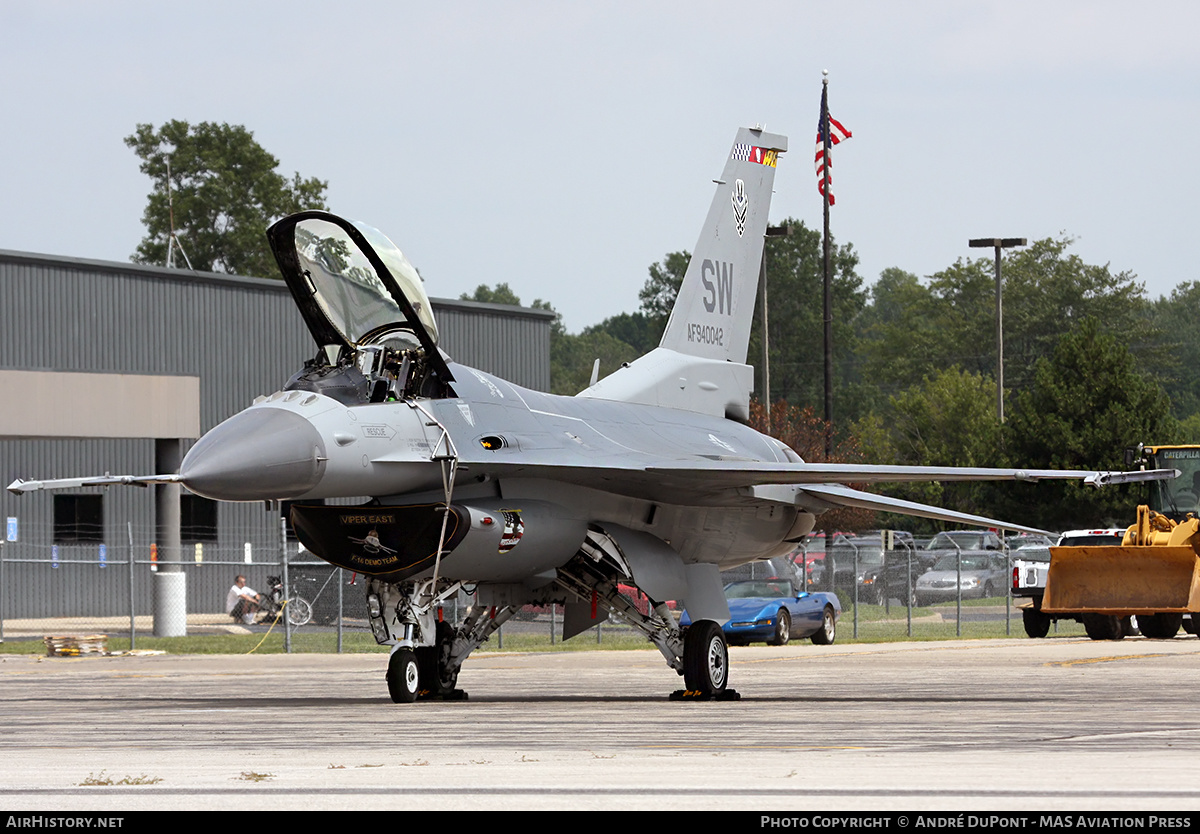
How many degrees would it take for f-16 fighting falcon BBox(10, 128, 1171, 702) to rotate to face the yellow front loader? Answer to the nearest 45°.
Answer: approximately 180°

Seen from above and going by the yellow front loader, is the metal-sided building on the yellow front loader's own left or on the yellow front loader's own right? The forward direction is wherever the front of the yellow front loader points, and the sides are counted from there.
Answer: on the yellow front loader's own right

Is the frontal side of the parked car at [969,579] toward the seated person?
yes

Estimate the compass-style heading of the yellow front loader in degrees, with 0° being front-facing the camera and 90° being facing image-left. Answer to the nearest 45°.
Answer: approximately 45°

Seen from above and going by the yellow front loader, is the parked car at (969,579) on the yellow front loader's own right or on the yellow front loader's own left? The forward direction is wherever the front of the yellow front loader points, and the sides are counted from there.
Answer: on the yellow front loader's own right

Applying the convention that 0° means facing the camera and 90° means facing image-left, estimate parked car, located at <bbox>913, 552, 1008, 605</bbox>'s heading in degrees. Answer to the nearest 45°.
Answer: approximately 45°

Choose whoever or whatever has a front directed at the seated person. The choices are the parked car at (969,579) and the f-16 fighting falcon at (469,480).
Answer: the parked car

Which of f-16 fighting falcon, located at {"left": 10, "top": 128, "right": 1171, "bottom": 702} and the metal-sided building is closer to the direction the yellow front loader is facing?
the f-16 fighting falcon
